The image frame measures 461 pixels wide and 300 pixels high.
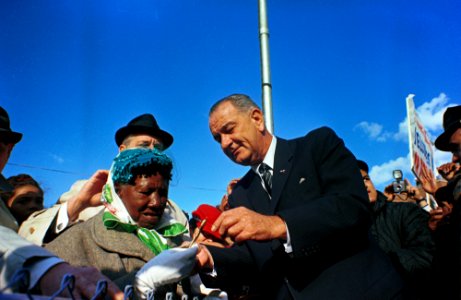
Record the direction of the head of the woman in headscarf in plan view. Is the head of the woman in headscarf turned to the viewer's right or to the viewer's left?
to the viewer's right

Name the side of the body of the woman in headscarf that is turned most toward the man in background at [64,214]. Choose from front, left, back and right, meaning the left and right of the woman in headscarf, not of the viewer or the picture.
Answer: back

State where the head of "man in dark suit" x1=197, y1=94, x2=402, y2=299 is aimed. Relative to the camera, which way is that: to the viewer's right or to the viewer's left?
to the viewer's left

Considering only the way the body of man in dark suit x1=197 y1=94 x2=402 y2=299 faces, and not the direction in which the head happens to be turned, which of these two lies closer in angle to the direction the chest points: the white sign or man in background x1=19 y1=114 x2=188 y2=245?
the man in background

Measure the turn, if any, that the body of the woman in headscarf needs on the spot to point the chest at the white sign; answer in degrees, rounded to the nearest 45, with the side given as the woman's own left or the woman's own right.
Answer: approximately 90° to the woman's own left

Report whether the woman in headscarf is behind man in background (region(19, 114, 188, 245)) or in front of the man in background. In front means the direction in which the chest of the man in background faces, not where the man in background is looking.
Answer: in front

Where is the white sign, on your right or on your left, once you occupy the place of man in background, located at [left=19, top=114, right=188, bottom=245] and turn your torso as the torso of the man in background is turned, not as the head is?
on your left
